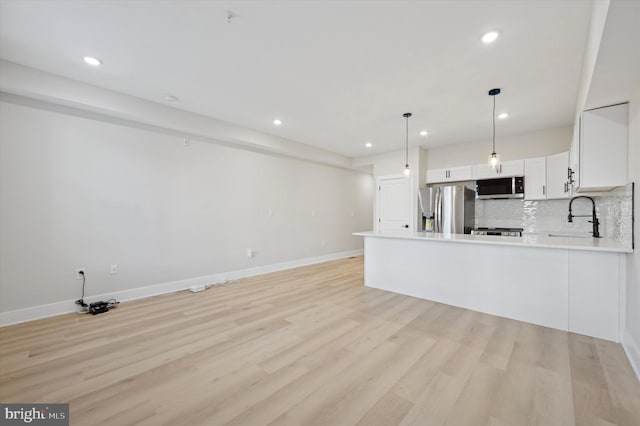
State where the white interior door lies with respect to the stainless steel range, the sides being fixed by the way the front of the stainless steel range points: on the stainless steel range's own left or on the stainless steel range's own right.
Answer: on the stainless steel range's own right

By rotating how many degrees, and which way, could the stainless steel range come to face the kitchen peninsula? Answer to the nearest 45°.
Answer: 0° — it already faces it

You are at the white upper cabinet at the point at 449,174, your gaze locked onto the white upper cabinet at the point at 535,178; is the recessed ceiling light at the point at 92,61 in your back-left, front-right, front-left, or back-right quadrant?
back-right

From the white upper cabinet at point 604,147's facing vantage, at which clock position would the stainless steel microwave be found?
The stainless steel microwave is roughly at 2 o'clock from the white upper cabinet.

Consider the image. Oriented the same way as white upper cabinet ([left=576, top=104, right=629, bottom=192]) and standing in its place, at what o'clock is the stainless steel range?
The stainless steel range is roughly at 2 o'clock from the white upper cabinet.

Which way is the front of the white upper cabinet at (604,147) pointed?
to the viewer's left

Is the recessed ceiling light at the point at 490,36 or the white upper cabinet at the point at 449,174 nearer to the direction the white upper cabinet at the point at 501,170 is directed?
the recessed ceiling light
